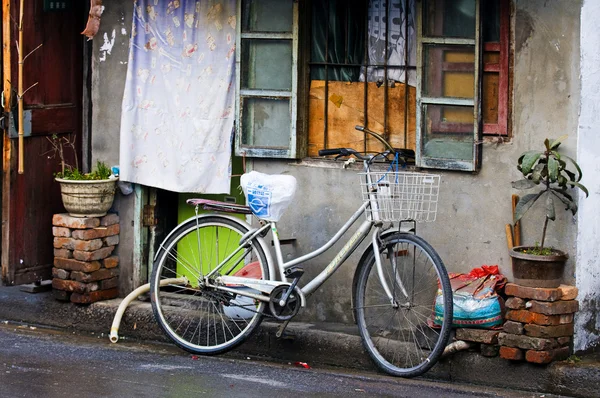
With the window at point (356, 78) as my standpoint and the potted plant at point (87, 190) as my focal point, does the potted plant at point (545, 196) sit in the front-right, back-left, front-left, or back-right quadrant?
back-left

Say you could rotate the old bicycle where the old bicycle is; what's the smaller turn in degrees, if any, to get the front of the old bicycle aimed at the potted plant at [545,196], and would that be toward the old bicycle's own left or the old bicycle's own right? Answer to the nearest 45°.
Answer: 0° — it already faces it

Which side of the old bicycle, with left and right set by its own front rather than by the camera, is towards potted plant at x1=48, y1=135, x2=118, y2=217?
back

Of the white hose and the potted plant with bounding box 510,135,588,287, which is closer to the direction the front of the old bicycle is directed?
the potted plant

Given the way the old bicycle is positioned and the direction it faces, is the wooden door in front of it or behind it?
behind

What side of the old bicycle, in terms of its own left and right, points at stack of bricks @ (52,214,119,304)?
back

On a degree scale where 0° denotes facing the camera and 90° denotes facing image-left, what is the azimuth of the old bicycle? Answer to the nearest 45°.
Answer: approximately 315°

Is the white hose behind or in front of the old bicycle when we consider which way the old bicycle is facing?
behind

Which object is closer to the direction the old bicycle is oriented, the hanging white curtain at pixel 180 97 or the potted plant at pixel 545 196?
the potted plant
